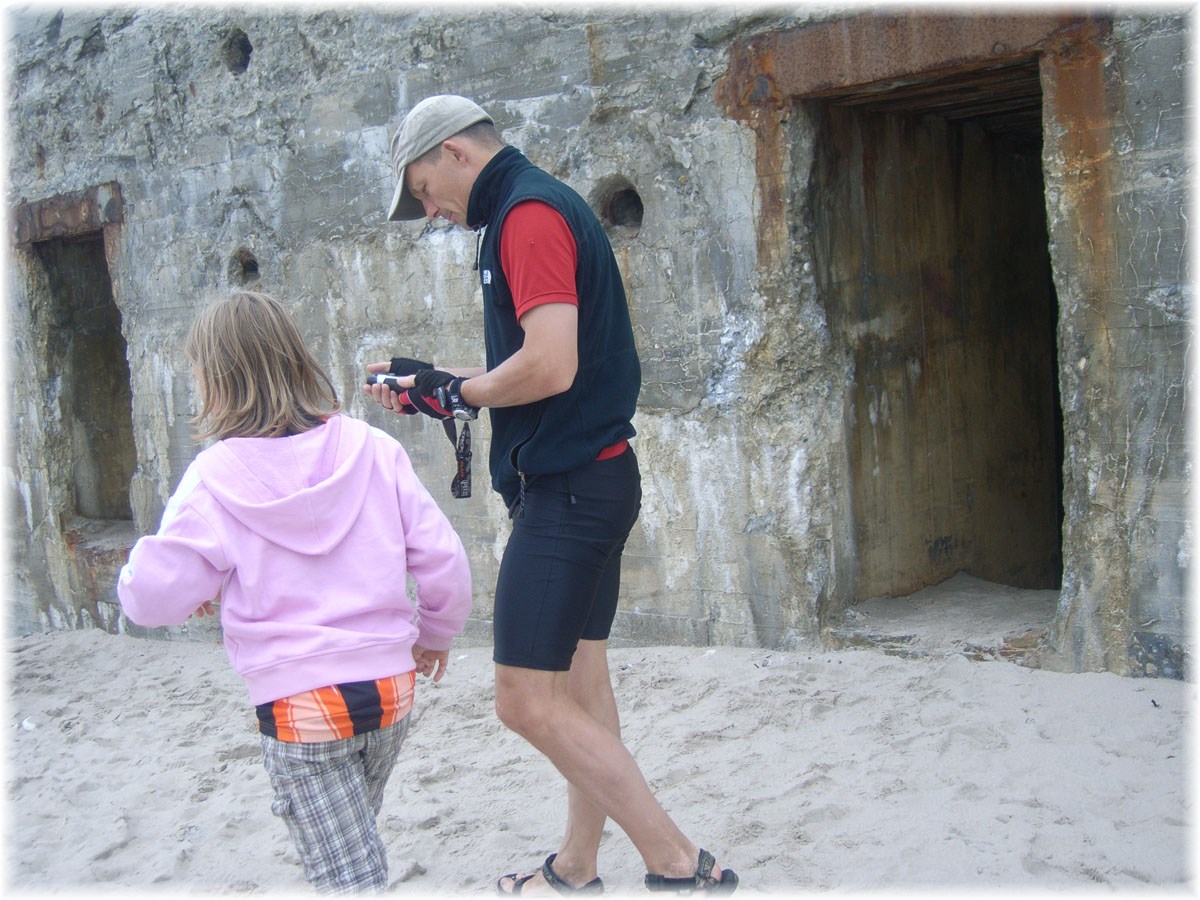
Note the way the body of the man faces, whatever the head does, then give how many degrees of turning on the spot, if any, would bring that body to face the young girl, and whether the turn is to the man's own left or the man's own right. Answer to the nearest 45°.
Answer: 0° — they already face them

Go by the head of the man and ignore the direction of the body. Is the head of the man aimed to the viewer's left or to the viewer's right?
to the viewer's left

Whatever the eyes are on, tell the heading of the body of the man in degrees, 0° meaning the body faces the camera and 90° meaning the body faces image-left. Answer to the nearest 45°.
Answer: approximately 90°

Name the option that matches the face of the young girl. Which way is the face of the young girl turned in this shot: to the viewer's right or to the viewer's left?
to the viewer's left
